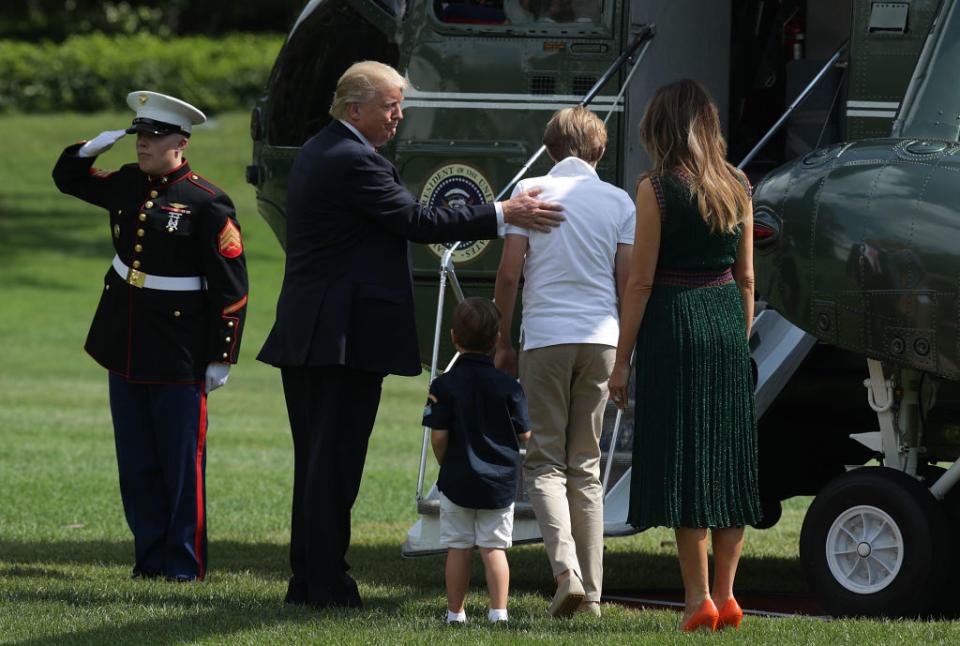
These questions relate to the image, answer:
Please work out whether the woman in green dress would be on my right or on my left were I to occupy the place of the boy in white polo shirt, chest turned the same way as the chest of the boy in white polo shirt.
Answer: on my right

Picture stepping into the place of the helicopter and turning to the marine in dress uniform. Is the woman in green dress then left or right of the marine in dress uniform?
left

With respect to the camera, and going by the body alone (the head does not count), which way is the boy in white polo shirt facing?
away from the camera

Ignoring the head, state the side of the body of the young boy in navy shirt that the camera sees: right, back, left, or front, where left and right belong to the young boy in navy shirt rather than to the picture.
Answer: back

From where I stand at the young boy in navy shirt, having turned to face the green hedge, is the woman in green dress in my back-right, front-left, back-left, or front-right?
back-right

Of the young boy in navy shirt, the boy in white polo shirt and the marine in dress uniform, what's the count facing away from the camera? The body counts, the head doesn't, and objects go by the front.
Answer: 2

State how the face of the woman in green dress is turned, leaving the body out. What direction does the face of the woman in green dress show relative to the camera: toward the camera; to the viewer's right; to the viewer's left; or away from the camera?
away from the camera

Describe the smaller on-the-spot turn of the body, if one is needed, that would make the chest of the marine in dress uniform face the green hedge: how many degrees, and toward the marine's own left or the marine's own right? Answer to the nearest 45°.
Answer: approximately 135° to the marine's own right

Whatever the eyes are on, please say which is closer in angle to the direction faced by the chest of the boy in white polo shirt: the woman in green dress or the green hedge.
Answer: the green hedge

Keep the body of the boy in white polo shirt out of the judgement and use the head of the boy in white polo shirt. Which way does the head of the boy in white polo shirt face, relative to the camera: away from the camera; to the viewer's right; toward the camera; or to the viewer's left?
away from the camera

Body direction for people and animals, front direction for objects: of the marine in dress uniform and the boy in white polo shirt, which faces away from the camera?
the boy in white polo shirt

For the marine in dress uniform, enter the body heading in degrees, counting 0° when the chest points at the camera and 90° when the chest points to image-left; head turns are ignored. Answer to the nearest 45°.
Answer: approximately 45°

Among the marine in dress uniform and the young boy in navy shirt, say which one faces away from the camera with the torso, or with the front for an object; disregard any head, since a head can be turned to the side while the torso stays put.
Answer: the young boy in navy shirt
